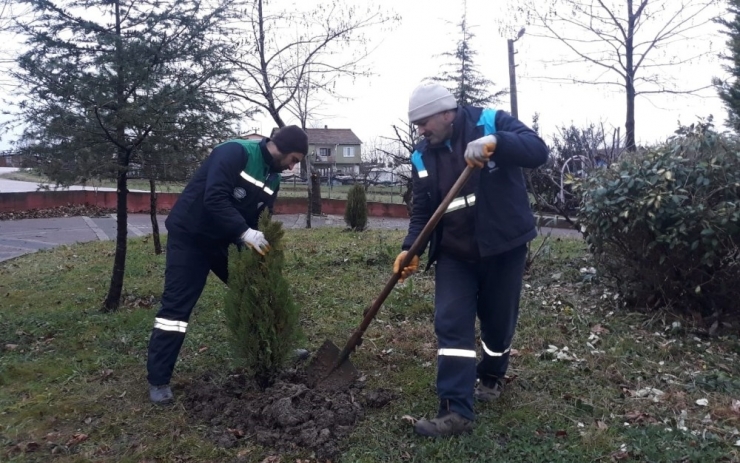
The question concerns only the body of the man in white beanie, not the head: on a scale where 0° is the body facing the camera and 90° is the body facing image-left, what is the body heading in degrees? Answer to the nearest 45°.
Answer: approximately 45°

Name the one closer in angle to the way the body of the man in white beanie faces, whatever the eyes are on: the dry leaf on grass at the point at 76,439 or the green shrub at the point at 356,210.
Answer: the dry leaf on grass

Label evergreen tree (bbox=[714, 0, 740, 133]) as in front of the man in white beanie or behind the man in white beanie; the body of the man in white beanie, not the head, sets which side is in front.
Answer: behind

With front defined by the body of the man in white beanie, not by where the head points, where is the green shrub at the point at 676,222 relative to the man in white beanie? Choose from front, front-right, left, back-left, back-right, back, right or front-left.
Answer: back

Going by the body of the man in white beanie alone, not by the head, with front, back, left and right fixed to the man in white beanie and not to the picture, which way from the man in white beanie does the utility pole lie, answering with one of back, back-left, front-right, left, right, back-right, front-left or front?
back-right

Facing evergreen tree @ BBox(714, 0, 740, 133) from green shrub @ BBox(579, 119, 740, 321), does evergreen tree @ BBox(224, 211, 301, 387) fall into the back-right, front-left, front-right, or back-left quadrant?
back-left

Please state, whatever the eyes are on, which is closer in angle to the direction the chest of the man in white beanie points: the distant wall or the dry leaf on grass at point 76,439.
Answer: the dry leaf on grass

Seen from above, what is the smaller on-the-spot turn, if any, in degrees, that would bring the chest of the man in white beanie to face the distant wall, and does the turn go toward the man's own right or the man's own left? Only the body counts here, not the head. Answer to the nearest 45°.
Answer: approximately 90° to the man's own right

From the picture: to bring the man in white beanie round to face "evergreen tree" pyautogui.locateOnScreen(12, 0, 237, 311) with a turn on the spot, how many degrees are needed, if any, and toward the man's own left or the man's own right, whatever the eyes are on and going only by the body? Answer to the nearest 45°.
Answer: approximately 90° to the man's own right
